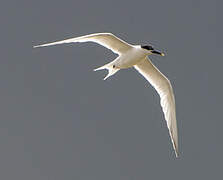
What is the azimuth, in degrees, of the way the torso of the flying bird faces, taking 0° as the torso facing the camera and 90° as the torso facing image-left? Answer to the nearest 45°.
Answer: approximately 270°
